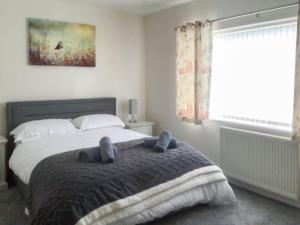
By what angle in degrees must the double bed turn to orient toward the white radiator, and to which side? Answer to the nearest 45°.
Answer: approximately 45° to its left

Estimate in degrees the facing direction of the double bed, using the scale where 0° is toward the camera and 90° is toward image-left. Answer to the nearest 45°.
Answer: approximately 315°

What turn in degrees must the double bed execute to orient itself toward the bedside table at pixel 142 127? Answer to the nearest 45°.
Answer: approximately 135° to its left

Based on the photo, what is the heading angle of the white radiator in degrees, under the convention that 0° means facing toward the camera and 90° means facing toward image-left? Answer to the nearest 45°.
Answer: approximately 45°

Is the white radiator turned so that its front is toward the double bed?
yes

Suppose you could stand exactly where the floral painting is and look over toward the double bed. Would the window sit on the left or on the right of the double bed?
left

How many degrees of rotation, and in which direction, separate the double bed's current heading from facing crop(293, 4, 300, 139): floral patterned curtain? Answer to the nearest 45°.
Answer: approximately 45° to its left
